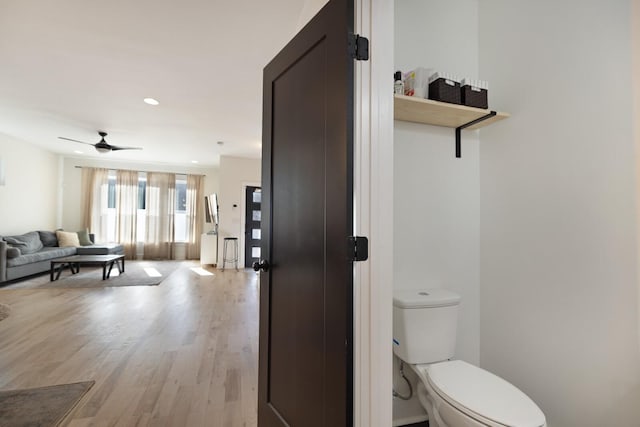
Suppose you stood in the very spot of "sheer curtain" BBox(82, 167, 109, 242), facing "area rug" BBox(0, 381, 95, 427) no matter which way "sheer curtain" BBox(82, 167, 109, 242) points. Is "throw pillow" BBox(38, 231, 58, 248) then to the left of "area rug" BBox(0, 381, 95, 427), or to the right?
right

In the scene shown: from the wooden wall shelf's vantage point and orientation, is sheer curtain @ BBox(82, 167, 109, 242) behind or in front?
behind

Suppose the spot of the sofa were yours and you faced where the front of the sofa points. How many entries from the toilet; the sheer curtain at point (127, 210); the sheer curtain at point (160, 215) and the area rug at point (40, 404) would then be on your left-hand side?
2

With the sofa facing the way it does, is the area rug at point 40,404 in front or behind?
in front

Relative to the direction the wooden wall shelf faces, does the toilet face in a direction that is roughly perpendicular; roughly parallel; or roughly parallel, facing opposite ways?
roughly parallel

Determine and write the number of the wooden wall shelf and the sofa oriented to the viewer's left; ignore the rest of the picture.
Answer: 0

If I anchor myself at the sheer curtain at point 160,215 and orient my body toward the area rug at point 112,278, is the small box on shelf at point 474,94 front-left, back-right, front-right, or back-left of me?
front-left

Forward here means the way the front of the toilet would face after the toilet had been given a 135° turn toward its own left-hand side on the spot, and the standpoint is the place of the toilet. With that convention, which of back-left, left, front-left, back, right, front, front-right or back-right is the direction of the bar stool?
front-left

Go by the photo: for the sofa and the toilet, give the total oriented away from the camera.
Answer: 0

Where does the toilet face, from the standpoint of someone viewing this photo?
facing the viewer and to the right of the viewer

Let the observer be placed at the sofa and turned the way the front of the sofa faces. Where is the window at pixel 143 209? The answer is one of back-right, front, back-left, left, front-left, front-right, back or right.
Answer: left

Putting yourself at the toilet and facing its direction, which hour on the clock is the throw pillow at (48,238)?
The throw pillow is roughly at 5 o'clock from the toilet.

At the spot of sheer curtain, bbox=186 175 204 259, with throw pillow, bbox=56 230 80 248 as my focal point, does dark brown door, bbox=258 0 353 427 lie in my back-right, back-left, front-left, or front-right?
front-left

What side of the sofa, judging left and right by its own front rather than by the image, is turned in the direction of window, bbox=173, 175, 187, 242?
left

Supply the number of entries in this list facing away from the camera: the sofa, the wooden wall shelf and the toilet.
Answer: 0

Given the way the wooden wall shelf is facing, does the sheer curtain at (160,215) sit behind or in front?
behind
